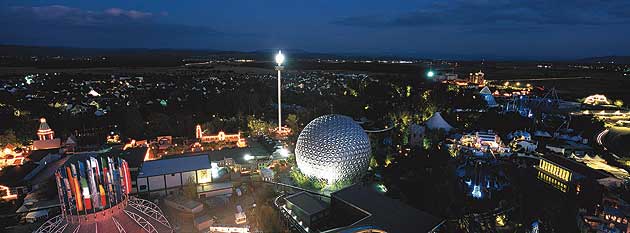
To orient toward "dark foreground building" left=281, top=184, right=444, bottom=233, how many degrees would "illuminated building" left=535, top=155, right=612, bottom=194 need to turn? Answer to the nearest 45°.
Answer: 0° — it already faces it

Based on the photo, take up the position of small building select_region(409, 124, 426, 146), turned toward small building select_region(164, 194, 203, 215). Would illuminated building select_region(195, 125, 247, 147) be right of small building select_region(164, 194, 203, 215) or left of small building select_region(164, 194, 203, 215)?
right

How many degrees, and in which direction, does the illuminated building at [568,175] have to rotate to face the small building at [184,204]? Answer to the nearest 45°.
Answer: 0° — it already faces it

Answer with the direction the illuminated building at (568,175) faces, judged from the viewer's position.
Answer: facing the viewer and to the left of the viewer

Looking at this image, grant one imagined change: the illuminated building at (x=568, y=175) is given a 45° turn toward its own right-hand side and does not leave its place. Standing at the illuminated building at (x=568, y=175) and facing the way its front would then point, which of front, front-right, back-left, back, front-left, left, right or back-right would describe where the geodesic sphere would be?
front-left

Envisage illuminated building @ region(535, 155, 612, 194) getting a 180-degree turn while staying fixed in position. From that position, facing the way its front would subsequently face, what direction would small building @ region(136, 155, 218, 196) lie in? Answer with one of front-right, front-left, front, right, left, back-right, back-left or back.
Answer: back

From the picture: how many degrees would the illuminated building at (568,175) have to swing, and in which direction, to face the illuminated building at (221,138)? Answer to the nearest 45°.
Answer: approximately 45° to its right

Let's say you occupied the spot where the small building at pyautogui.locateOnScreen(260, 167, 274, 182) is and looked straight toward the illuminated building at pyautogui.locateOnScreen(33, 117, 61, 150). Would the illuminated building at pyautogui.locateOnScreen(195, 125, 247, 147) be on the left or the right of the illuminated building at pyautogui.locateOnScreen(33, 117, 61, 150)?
right

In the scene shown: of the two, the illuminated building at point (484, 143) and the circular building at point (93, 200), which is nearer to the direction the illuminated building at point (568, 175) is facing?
the circular building

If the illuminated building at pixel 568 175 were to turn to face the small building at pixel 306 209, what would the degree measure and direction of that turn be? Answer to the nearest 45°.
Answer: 0° — it already faces it

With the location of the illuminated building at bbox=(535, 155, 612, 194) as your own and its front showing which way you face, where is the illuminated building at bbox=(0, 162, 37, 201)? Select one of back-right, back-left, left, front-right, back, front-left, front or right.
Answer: front
